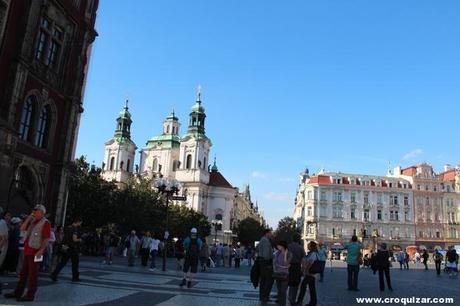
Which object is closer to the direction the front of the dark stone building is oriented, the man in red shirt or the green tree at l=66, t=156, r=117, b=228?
the man in red shirt

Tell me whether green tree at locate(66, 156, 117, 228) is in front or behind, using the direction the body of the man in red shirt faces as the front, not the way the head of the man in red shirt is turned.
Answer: behind

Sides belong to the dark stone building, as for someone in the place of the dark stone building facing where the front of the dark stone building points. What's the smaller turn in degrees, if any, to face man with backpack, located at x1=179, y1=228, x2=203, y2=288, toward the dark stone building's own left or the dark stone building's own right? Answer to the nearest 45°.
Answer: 0° — it already faces them

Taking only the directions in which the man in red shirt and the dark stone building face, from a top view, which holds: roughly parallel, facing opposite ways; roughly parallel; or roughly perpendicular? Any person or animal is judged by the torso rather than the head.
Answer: roughly perpendicular

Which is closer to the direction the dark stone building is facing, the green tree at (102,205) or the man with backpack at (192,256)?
the man with backpack

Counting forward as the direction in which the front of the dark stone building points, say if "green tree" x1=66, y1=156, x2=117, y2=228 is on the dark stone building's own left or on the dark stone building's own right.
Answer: on the dark stone building's own left

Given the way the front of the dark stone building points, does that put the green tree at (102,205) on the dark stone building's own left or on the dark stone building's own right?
on the dark stone building's own left

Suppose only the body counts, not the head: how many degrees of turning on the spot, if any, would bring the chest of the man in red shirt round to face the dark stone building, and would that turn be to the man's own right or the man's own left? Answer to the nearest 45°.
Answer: approximately 135° to the man's own right
